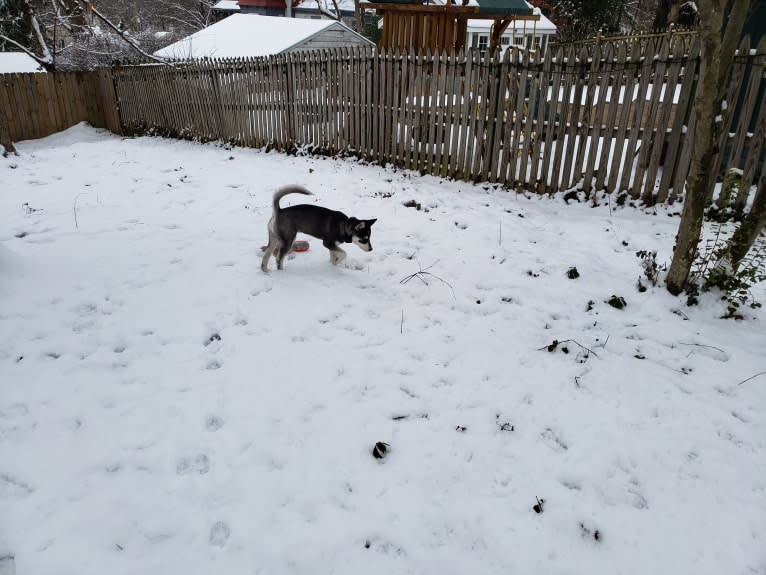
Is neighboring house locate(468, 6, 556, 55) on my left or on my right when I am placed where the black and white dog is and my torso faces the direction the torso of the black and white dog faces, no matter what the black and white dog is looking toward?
on my left

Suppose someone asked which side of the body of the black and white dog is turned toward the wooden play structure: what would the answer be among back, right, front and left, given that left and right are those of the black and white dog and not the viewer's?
left

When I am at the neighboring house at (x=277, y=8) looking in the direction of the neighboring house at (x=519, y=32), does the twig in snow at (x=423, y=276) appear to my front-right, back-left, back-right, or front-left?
front-right

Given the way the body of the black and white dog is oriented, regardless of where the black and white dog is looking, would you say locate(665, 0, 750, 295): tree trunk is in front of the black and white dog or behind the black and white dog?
in front

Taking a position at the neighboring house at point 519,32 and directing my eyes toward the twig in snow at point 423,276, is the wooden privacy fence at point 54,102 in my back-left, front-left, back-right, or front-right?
front-right

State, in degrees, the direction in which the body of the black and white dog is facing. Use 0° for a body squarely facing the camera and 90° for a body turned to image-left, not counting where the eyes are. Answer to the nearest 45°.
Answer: approximately 270°

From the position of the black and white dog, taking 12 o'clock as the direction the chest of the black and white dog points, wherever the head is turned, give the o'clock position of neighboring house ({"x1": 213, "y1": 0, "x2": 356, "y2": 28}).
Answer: The neighboring house is roughly at 9 o'clock from the black and white dog.

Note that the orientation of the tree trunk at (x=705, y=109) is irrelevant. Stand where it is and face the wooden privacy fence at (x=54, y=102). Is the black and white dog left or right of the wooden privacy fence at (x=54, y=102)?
left

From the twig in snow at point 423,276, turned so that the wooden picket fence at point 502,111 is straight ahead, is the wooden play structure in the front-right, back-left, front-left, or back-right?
front-left

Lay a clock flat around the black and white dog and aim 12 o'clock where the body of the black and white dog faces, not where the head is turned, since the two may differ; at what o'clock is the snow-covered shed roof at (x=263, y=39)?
The snow-covered shed roof is roughly at 9 o'clock from the black and white dog.

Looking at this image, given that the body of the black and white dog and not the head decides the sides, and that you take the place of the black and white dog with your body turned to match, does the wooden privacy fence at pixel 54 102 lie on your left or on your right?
on your left

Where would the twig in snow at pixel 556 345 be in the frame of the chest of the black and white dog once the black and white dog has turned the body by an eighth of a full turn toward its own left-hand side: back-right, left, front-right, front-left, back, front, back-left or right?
right

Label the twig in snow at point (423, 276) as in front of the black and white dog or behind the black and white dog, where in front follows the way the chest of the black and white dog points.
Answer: in front

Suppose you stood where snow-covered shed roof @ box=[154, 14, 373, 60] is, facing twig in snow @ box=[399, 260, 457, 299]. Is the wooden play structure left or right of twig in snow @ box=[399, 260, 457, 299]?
left
